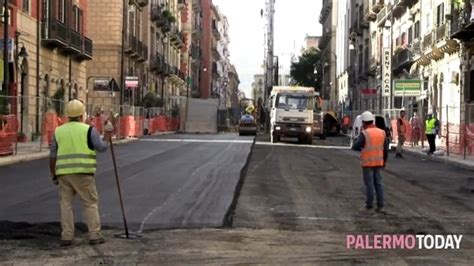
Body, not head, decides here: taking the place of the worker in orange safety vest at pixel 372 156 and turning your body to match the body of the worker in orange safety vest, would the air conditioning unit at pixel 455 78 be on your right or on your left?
on your right

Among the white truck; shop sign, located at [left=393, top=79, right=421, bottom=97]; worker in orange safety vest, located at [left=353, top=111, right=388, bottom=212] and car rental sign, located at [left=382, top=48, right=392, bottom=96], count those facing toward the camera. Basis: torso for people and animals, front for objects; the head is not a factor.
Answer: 3

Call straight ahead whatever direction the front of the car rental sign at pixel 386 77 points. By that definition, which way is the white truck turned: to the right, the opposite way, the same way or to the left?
the same way

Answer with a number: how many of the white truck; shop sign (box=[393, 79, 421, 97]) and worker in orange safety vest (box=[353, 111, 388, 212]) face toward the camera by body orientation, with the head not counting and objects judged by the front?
2

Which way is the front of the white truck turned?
toward the camera

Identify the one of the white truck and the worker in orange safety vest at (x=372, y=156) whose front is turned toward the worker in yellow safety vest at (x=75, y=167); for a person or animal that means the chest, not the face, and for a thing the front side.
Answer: the white truck

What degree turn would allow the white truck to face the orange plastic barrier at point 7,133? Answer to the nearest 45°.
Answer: approximately 45° to its right

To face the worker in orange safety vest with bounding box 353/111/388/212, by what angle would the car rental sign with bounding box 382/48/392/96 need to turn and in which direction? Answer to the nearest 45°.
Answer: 0° — it already faces them

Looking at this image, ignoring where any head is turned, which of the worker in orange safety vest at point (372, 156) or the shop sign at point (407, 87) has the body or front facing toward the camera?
the shop sign

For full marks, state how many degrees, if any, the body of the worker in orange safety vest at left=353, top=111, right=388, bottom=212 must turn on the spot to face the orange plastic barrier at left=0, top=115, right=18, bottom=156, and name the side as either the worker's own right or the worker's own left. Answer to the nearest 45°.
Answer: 0° — they already face it

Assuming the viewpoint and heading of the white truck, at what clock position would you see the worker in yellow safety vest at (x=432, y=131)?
The worker in yellow safety vest is roughly at 11 o'clock from the white truck.

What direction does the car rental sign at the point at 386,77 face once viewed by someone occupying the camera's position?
facing the viewer

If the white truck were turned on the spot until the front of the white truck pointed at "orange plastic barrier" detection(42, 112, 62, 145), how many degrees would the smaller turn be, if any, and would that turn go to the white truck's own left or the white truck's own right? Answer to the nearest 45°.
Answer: approximately 45° to the white truck's own right

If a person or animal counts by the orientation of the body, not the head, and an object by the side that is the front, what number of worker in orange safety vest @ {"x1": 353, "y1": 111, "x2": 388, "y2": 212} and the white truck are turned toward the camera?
1
